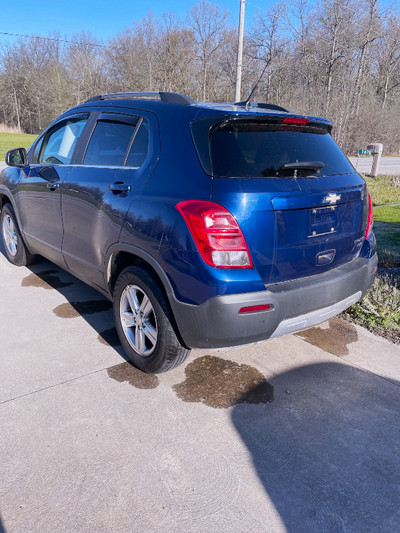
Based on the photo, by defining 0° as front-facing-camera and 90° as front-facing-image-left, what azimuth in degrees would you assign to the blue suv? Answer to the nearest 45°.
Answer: approximately 135°
